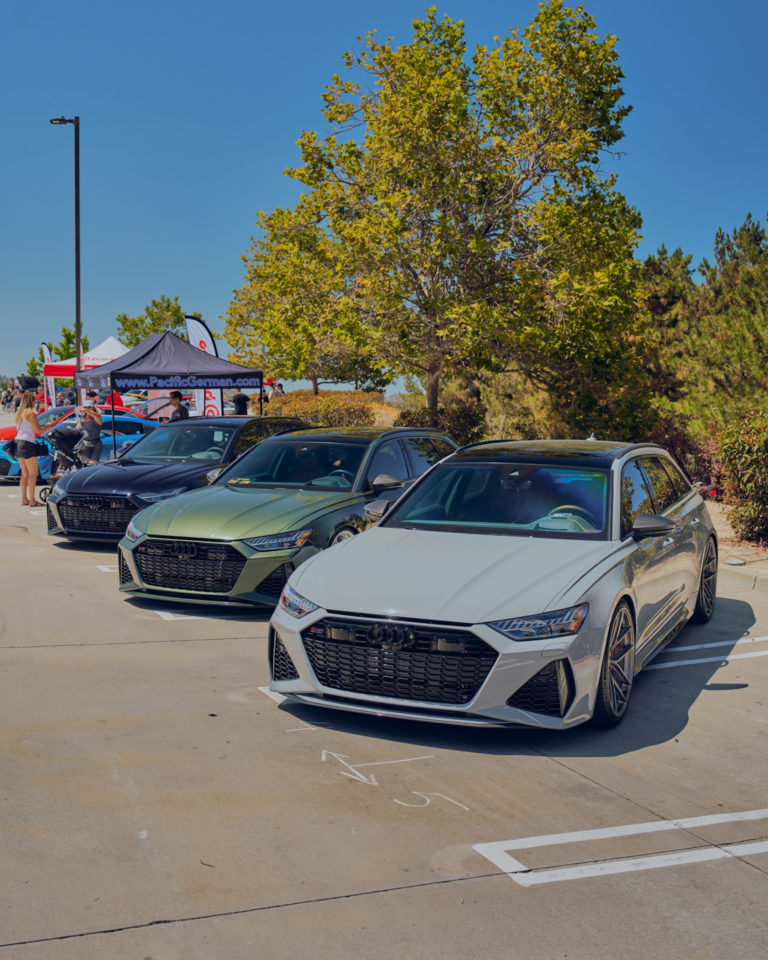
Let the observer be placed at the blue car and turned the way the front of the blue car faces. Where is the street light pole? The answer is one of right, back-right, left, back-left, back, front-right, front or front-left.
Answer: back-right

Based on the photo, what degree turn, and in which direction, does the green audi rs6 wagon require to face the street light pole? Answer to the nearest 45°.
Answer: approximately 135° to its right

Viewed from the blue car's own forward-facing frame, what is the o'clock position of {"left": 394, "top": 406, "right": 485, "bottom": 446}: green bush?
The green bush is roughly at 8 o'clock from the blue car.

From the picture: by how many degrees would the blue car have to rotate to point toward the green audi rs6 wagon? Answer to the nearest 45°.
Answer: approximately 45° to its left

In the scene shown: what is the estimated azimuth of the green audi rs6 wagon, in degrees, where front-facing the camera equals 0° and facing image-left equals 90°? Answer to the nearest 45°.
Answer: approximately 45°

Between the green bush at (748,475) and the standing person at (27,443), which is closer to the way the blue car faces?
the standing person

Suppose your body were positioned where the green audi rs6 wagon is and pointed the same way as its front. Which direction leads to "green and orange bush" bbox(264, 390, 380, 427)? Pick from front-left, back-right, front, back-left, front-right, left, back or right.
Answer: back-right

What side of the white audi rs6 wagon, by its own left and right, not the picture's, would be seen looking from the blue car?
right

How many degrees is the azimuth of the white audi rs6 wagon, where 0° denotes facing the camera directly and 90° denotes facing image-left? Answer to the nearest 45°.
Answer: approximately 45°
